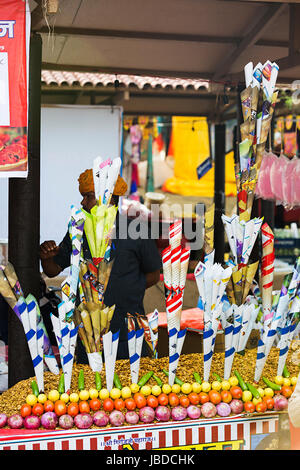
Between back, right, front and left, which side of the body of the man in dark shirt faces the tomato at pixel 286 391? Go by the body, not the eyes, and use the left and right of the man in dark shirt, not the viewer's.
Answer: left

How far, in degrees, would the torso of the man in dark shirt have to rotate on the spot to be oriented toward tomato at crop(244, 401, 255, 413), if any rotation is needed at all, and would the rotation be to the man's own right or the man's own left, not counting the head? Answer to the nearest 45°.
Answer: approximately 90° to the man's own left

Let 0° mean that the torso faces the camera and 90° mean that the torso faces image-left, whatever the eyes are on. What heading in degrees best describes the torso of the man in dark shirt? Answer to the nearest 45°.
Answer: approximately 45°

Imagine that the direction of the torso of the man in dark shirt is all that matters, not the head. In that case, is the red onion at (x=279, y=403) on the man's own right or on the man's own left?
on the man's own left

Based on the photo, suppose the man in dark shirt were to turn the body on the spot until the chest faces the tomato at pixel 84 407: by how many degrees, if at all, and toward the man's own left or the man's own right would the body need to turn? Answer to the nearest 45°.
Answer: approximately 45° to the man's own left

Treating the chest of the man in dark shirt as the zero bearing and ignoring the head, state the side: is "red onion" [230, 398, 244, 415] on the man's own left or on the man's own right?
on the man's own left
